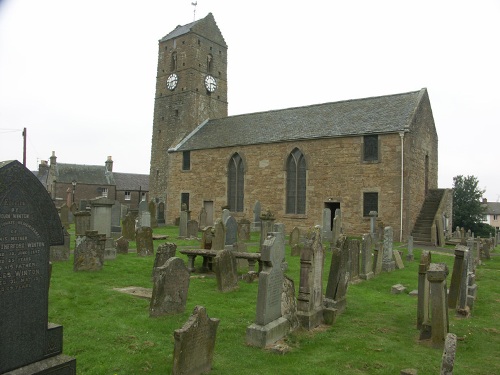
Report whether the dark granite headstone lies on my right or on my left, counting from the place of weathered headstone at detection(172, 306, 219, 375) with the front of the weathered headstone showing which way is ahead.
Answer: on my right

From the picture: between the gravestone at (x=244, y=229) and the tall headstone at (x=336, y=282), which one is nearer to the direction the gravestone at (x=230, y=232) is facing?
the tall headstone

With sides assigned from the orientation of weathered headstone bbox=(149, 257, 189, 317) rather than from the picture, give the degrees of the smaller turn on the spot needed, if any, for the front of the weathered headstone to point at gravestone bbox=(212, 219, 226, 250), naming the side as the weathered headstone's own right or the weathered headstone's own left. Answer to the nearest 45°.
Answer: approximately 135° to the weathered headstone's own left

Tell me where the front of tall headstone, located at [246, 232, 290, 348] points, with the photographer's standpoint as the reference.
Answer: facing the viewer and to the right of the viewer

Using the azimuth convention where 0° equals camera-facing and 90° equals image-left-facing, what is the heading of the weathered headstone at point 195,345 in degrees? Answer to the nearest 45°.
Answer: approximately 315°

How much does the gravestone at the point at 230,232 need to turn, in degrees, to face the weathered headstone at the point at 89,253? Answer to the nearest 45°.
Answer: approximately 90° to its right
